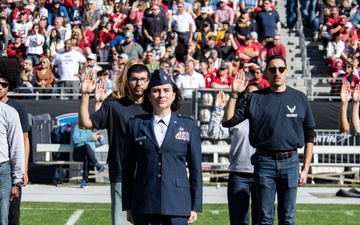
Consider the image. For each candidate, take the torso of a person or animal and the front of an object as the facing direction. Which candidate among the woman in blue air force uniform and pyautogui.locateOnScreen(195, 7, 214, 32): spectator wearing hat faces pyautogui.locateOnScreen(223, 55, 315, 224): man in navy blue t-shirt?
the spectator wearing hat

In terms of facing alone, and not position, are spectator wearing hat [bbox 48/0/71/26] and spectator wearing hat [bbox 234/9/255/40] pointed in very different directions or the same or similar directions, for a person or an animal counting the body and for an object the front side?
same or similar directions

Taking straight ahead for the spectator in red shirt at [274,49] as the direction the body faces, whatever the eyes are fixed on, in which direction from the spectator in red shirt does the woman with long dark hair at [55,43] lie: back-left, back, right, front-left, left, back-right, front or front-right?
front-right

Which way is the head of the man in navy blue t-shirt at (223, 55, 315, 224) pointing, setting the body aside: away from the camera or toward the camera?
toward the camera

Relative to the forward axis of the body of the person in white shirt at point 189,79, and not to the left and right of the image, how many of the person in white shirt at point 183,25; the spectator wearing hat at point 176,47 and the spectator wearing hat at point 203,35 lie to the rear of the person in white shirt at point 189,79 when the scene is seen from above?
3

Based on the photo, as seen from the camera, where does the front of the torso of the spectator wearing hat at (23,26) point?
toward the camera

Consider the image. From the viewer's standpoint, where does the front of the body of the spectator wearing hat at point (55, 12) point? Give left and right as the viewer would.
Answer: facing the viewer

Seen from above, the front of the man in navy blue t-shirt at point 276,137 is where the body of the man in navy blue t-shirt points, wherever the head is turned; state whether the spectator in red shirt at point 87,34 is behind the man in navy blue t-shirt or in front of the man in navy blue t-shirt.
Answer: behind

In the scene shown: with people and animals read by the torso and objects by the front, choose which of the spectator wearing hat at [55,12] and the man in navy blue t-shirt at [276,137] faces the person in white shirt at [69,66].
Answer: the spectator wearing hat

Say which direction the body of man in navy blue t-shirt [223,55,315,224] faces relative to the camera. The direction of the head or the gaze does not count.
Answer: toward the camera

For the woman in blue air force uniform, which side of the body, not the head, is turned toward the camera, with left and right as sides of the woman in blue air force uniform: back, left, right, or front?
front

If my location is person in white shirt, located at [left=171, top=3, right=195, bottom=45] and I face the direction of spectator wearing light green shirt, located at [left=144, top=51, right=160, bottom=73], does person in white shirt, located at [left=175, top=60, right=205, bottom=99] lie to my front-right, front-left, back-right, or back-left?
front-left

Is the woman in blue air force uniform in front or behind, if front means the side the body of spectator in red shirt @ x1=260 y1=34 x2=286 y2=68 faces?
in front

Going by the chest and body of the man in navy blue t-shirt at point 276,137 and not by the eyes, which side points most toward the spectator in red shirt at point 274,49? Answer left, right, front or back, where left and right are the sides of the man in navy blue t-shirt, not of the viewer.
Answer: back

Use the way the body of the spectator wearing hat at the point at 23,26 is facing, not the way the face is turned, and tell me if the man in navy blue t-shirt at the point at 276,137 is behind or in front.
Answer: in front
